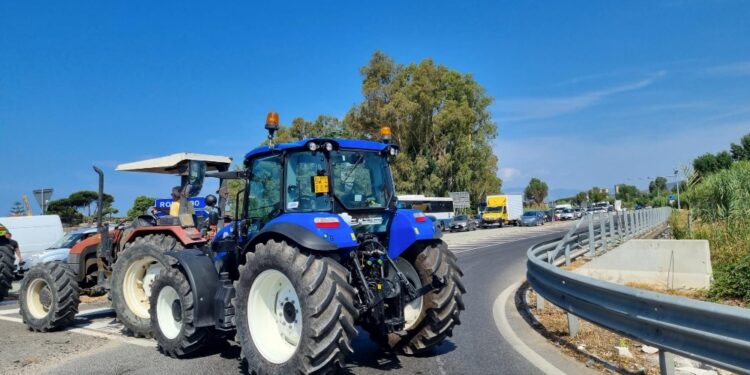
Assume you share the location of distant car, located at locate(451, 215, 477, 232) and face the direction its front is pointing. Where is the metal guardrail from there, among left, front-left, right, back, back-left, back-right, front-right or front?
front-left

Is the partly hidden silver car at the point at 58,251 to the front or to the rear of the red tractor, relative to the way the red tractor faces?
to the front

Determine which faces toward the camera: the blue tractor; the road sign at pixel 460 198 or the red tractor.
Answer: the road sign

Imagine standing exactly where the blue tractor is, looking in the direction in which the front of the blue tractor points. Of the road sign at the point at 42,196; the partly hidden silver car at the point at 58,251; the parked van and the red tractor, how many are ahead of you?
4

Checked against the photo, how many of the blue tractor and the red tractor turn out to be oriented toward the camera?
0

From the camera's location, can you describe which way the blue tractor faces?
facing away from the viewer and to the left of the viewer

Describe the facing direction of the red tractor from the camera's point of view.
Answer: facing away from the viewer and to the left of the viewer

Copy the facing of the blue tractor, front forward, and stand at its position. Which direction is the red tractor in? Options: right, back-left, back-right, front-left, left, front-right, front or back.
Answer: front

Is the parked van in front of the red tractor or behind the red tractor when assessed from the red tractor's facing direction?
in front

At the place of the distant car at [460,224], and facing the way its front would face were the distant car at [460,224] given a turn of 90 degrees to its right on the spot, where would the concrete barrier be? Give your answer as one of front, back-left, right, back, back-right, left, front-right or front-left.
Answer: back-left
